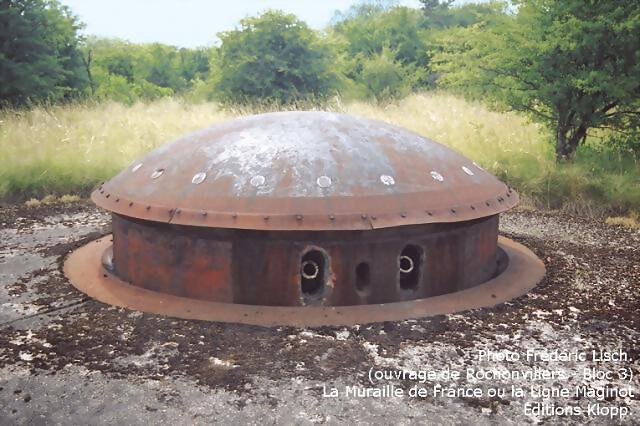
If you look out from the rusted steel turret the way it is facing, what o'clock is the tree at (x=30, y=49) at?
The tree is roughly at 5 o'clock from the rusted steel turret.

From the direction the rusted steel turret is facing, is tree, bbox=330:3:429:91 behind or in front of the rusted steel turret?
behind

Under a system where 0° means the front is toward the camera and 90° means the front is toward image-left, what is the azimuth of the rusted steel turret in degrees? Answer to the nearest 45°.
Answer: approximately 0°

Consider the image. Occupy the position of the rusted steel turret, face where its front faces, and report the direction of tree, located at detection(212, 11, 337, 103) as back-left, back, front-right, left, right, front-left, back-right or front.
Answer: back

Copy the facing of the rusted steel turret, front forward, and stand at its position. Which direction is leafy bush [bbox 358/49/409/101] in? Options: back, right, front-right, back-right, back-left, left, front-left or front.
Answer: back

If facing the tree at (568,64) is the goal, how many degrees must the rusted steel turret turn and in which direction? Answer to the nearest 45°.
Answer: approximately 135° to its left
